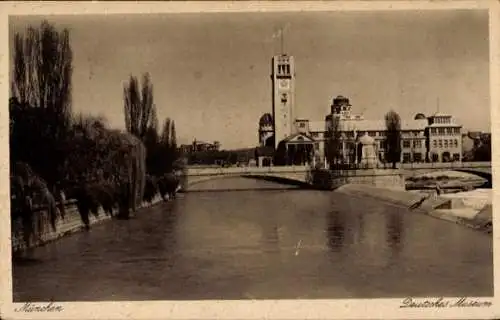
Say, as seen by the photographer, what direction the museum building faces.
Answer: facing the viewer
